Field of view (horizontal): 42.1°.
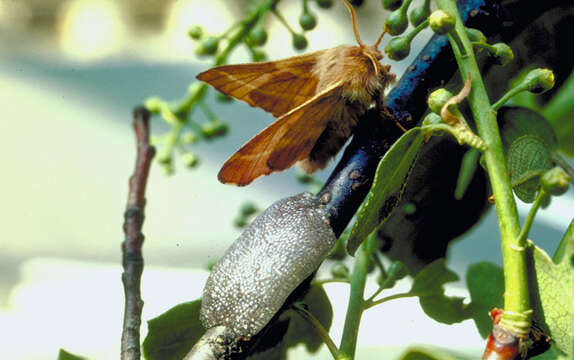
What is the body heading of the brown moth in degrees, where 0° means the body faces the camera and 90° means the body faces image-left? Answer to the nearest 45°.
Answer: approximately 270°
